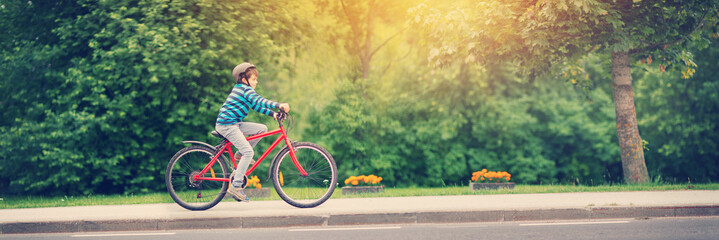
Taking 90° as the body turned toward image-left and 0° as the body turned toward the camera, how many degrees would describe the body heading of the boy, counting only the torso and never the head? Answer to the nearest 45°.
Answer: approximately 270°

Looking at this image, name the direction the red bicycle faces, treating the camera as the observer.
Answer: facing to the right of the viewer

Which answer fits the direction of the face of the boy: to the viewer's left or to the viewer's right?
to the viewer's right
